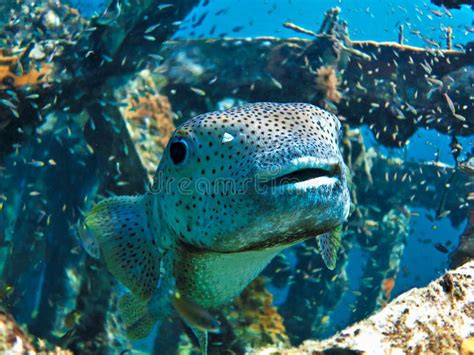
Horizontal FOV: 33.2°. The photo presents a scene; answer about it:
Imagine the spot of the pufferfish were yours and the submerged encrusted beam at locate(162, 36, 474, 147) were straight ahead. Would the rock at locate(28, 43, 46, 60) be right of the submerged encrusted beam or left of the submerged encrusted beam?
left

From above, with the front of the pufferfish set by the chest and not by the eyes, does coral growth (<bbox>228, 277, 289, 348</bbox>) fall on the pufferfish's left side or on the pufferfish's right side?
on the pufferfish's left side

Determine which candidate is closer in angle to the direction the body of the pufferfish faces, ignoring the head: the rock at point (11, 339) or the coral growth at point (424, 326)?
the coral growth

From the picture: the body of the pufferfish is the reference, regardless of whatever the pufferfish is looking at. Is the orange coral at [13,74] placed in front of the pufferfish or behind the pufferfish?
behind

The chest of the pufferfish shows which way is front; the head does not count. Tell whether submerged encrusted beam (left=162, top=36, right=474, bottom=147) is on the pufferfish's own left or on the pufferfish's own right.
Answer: on the pufferfish's own left

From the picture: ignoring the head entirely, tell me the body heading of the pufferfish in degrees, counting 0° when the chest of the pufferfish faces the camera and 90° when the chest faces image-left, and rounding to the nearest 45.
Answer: approximately 315°
